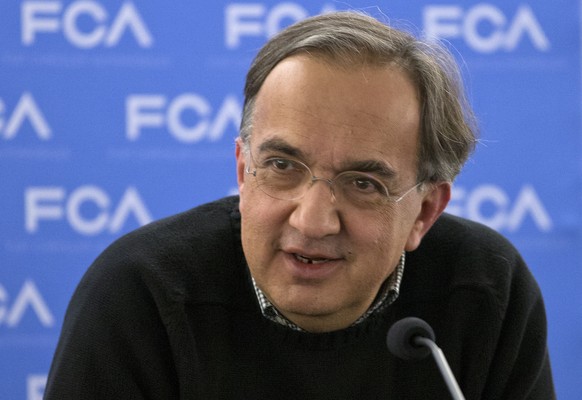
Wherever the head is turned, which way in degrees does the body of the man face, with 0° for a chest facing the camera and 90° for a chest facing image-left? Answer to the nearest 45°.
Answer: approximately 0°
